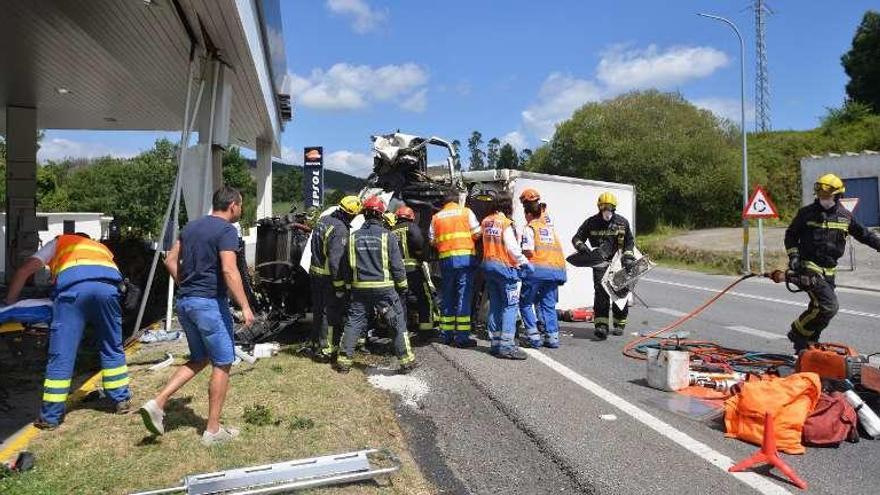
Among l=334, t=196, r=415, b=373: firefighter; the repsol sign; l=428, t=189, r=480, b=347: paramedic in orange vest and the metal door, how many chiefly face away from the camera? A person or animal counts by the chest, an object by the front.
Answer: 2

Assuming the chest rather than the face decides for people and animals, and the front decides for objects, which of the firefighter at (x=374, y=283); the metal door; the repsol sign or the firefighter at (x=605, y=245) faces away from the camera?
the firefighter at (x=374, y=283)

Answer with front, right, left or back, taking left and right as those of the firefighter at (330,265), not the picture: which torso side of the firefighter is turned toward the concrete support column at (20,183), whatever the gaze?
left

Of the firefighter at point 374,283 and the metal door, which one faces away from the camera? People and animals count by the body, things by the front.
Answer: the firefighter

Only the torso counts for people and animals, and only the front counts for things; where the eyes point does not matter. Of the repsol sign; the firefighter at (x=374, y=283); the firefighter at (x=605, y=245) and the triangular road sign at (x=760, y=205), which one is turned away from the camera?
the firefighter at (x=374, y=283)

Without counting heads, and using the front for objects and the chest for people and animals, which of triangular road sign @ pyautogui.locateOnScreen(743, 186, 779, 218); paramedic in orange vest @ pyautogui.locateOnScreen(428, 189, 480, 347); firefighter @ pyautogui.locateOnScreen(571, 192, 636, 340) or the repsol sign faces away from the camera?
the paramedic in orange vest

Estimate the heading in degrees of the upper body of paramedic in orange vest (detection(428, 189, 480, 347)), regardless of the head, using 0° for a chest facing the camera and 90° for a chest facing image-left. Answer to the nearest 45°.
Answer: approximately 180°

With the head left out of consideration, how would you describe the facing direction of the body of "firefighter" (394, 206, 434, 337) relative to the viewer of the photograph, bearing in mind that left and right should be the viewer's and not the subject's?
facing away from the viewer and to the left of the viewer

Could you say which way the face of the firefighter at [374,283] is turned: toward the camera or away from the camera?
away from the camera

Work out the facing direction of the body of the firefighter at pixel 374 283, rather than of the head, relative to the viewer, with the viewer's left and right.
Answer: facing away from the viewer
